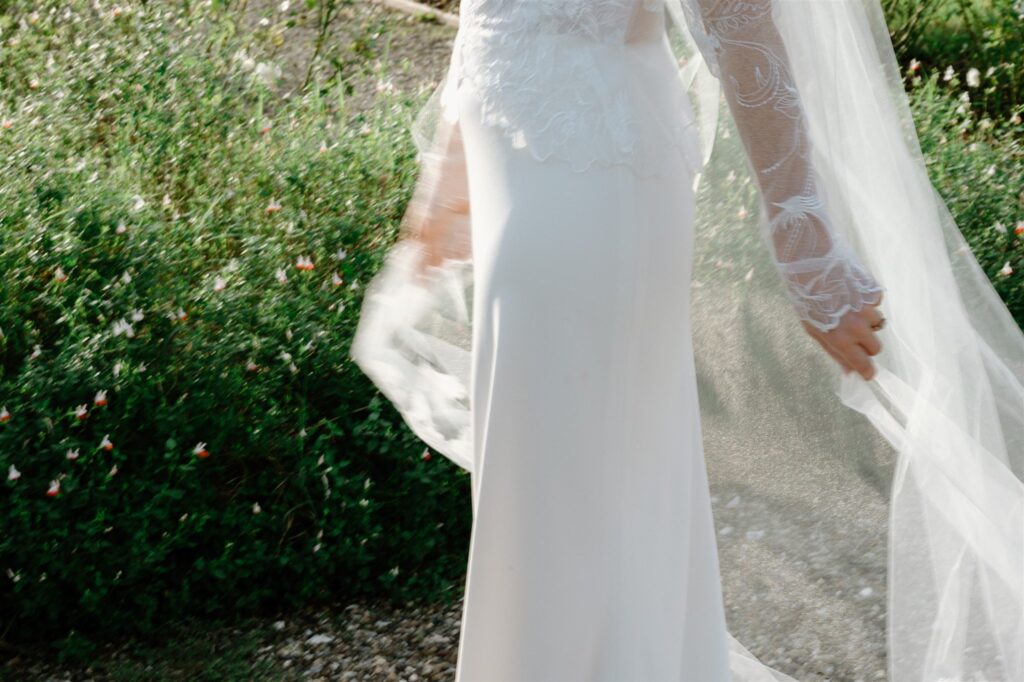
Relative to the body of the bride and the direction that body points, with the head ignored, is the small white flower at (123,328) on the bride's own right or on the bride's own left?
on the bride's own right

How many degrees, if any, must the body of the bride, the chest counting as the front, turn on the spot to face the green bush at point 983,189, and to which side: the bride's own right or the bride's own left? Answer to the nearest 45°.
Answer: approximately 180°

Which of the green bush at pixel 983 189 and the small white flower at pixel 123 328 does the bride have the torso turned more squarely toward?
the small white flower

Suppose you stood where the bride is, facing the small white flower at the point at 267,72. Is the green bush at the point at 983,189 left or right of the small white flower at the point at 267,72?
right

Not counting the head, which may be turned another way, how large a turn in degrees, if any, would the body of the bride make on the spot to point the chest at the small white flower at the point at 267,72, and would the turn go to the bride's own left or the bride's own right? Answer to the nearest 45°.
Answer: approximately 90° to the bride's own right

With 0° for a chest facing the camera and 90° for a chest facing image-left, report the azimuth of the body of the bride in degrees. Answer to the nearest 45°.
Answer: approximately 45°
